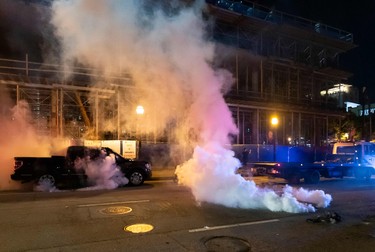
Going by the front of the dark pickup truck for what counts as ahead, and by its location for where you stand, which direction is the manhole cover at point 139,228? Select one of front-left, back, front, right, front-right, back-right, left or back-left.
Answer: right

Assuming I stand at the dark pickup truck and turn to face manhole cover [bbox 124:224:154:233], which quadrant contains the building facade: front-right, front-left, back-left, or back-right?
back-left

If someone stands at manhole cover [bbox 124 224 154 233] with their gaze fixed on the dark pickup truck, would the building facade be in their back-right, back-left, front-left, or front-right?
front-right

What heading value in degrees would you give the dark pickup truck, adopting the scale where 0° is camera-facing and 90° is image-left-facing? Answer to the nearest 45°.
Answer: approximately 270°
